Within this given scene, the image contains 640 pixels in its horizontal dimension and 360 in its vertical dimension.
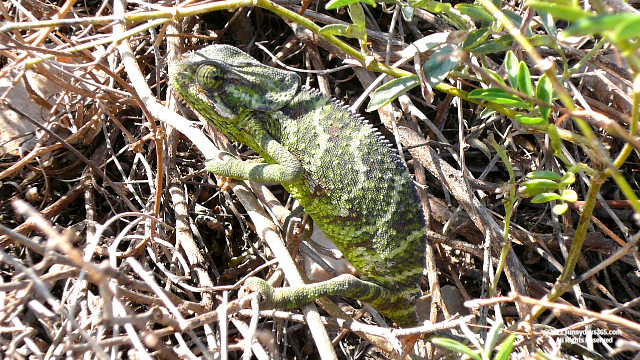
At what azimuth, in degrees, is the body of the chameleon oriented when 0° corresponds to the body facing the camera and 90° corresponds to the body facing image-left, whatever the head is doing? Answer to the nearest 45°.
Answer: approximately 90°
